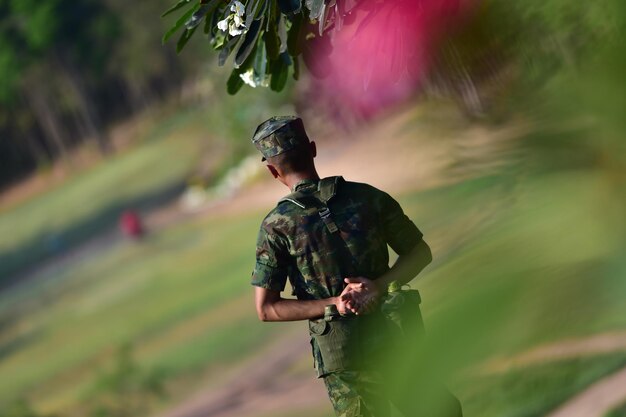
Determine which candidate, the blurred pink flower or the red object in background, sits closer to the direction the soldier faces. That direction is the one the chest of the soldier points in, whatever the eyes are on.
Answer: the red object in background

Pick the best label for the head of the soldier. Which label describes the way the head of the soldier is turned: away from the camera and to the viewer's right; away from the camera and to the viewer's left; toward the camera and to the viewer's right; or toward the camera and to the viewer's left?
away from the camera and to the viewer's left

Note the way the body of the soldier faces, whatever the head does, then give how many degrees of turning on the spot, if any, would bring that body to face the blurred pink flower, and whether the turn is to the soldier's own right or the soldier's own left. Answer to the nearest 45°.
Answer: approximately 135° to the soldier's own right

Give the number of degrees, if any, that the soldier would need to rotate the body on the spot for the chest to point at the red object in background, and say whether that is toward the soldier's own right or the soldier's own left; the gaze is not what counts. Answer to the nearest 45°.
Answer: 0° — they already face it

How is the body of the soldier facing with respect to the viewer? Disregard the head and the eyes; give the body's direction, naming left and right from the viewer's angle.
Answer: facing away from the viewer
